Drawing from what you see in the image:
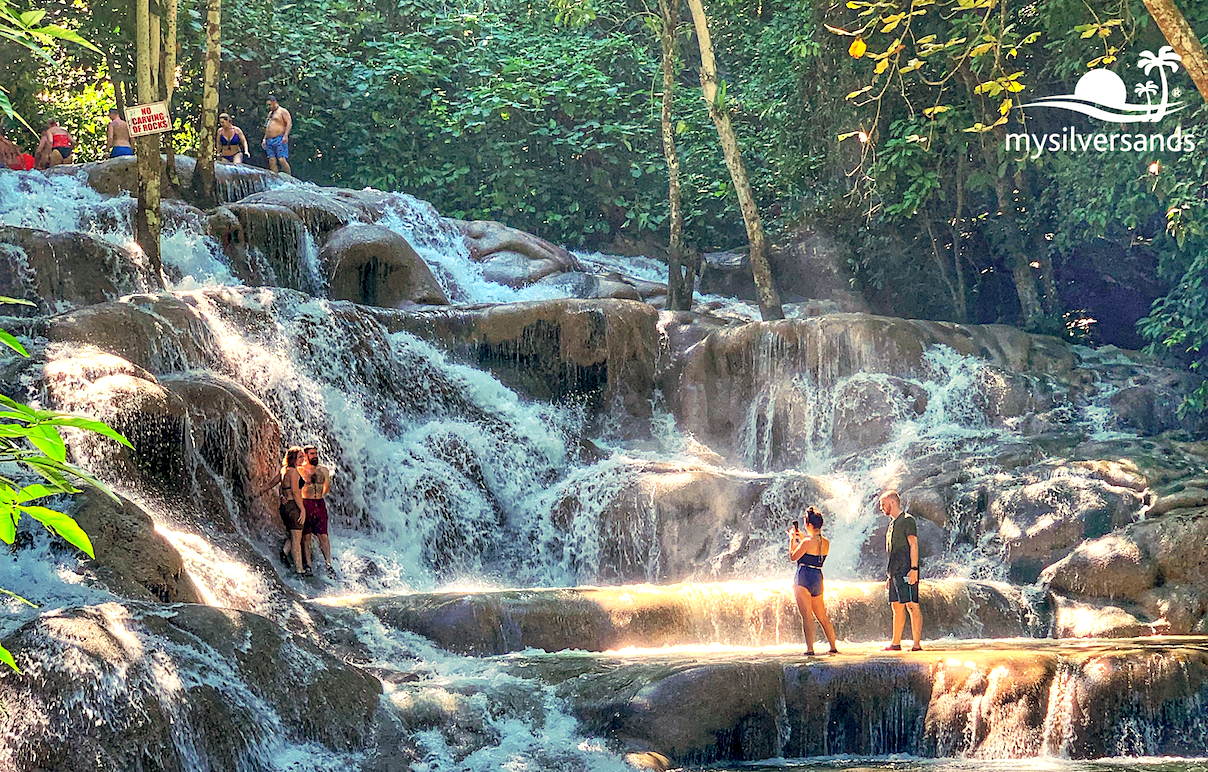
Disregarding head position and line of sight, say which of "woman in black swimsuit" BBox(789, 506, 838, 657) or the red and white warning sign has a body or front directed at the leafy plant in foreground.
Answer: the red and white warning sign

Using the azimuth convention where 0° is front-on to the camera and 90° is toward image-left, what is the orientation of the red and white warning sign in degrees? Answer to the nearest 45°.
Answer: approximately 0°

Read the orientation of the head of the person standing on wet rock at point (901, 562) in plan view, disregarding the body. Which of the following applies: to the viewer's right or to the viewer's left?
to the viewer's left

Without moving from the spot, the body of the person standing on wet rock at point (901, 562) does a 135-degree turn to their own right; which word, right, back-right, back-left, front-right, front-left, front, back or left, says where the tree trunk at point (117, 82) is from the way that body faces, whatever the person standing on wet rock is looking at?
front-left

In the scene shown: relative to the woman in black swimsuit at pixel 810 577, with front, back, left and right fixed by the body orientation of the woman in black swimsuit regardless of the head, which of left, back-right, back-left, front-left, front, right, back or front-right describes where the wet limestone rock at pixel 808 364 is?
front-right

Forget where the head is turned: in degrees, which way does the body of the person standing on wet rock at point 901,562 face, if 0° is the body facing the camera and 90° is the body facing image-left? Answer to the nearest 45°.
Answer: approximately 45°

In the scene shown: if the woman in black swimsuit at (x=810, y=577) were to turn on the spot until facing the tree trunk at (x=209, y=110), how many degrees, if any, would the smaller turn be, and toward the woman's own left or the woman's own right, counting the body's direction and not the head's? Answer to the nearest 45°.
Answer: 0° — they already face it

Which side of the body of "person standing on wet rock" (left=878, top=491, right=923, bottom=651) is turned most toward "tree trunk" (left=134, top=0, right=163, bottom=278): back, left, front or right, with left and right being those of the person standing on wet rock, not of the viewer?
right
